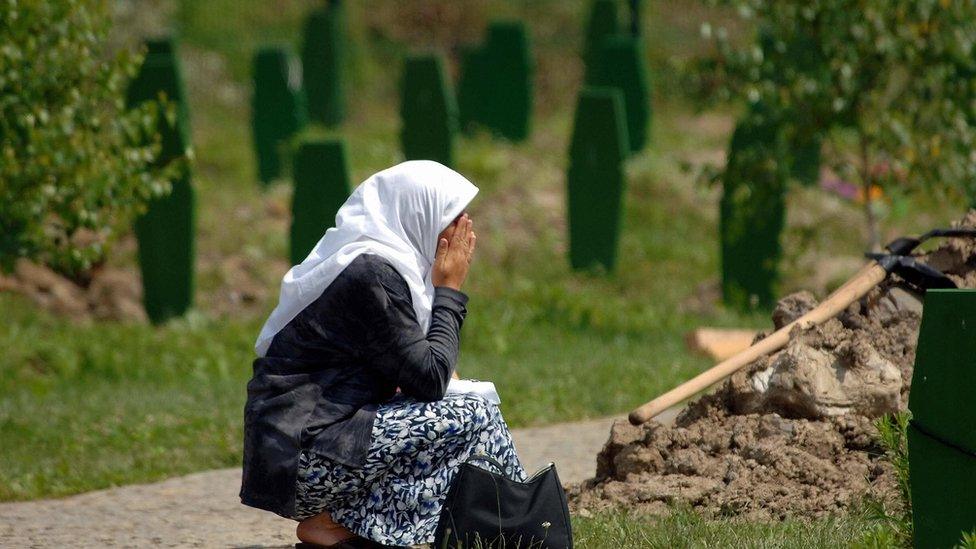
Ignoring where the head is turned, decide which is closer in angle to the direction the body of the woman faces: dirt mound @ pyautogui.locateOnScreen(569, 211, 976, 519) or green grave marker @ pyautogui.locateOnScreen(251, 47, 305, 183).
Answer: the dirt mound

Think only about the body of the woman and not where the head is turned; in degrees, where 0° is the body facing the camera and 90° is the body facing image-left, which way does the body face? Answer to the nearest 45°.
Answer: approximately 270°

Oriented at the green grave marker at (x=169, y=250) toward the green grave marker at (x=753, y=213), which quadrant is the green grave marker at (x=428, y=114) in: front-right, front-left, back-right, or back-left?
front-left

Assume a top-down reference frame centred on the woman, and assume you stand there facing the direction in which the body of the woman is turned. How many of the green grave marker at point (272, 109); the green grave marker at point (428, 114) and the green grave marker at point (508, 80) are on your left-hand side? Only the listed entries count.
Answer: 3

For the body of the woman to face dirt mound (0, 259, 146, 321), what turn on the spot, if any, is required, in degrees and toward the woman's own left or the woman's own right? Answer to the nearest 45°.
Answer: approximately 90° to the woman's own left

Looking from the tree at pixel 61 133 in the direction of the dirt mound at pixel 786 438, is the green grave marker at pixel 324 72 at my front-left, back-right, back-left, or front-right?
back-left

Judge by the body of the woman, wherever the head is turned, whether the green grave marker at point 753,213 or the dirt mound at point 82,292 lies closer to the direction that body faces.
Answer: the green grave marker

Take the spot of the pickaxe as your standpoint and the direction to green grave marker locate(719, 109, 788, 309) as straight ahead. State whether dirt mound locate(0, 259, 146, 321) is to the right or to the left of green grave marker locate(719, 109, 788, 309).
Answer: left

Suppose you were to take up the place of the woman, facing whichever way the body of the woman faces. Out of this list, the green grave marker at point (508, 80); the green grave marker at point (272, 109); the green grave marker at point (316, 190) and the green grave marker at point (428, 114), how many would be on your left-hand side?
4

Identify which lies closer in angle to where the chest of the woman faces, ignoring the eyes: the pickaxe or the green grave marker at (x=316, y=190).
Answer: the pickaxe

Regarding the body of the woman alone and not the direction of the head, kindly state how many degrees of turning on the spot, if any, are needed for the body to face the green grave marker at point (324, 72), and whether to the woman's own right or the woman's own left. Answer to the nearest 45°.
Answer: approximately 90° to the woman's own left

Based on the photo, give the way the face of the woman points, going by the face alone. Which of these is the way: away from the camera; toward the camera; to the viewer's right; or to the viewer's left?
to the viewer's right
